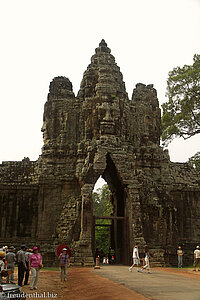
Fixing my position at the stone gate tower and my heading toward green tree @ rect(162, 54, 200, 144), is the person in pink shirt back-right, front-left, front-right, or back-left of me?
back-right

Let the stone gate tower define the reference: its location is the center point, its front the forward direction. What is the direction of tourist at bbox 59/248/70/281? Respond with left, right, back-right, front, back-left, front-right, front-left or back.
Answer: front

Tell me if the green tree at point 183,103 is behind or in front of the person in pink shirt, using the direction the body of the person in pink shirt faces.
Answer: behind

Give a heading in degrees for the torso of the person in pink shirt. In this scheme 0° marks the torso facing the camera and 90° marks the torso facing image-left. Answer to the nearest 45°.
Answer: approximately 0°

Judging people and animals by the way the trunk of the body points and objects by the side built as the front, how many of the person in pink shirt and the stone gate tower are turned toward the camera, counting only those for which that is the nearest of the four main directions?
2

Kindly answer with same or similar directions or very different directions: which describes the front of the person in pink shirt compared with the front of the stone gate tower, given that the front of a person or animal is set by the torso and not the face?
same or similar directions

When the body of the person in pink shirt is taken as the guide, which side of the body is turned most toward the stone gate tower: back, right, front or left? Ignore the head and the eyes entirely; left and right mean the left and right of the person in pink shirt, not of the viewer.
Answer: back

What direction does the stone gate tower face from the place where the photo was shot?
facing the viewer

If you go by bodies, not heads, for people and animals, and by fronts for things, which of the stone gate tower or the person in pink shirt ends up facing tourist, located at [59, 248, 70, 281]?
the stone gate tower

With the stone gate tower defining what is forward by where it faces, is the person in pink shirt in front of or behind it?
in front

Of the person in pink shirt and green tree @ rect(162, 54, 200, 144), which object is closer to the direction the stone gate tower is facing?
the person in pink shirt

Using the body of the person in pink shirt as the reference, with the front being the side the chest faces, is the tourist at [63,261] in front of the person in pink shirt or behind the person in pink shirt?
behind
